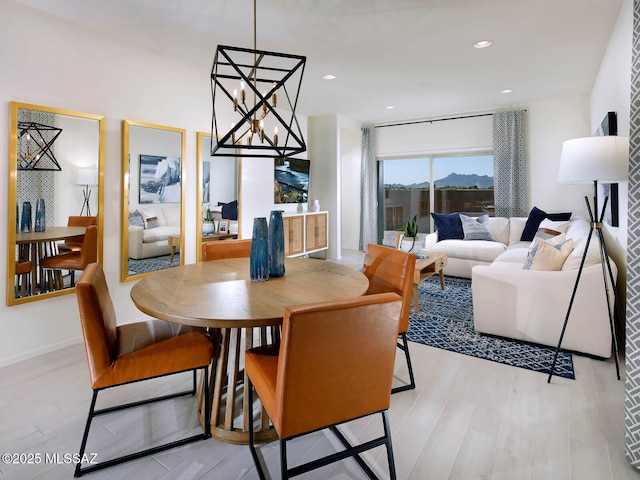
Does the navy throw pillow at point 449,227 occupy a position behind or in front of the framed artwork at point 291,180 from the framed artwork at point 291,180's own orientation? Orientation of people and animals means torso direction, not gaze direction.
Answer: in front

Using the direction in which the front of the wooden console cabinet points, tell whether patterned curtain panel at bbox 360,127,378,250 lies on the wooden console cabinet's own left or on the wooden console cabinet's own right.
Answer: on the wooden console cabinet's own left

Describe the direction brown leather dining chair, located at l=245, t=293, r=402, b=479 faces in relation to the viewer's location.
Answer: facing away from the viewer and to the left of the viewer

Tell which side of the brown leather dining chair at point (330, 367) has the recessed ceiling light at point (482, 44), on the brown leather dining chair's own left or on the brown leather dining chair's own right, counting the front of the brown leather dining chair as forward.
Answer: on the brown leather dining chair's own right

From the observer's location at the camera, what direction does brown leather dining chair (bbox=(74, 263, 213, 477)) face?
facing to the right of the viewer

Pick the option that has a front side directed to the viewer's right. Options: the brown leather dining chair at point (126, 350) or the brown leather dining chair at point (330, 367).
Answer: the brown leather dining chair at point (126, 350)

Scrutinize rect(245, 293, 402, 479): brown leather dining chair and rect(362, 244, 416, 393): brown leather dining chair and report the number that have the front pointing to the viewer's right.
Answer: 0

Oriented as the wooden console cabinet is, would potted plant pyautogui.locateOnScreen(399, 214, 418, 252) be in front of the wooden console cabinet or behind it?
in front
